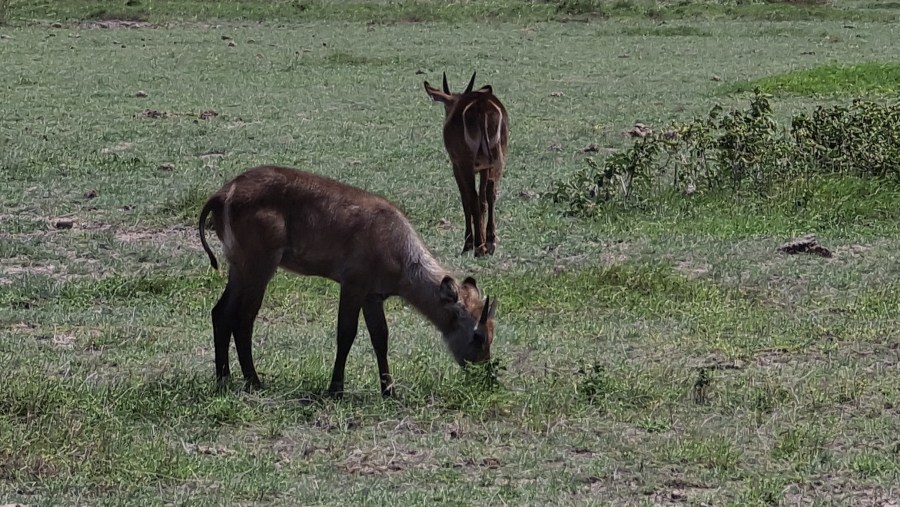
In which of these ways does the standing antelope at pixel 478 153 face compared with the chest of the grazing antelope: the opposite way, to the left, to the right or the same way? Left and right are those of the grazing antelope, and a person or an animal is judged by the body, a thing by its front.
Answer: to the left

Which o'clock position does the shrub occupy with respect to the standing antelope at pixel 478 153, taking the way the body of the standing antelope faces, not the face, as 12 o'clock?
The shrub is roughly at 2 o'clock from the standing antelope.

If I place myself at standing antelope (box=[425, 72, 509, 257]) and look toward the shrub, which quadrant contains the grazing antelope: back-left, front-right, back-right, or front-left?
back-right

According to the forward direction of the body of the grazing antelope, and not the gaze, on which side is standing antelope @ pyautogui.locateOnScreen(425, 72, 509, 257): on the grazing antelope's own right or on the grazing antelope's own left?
on the grazing antelope's own left

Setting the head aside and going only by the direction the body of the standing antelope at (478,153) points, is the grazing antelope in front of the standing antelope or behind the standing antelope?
behind

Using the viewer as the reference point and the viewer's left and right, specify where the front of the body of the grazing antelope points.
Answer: facing to the right of the viewer

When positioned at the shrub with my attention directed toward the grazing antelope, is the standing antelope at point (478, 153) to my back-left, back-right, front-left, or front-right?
front-right

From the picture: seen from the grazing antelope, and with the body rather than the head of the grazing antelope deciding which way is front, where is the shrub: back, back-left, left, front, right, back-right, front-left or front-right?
front-left

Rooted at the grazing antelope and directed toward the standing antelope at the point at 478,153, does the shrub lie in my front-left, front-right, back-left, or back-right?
front-right

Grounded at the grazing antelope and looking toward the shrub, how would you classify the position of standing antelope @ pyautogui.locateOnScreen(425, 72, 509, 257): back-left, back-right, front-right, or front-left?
front-left

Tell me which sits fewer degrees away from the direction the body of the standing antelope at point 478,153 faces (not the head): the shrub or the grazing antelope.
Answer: the shrub

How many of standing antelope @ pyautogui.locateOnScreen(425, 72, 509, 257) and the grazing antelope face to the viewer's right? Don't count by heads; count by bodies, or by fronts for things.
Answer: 1

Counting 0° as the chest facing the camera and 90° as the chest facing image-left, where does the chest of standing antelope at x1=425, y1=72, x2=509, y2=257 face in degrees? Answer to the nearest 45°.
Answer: approximately 180°
